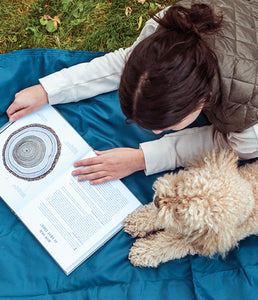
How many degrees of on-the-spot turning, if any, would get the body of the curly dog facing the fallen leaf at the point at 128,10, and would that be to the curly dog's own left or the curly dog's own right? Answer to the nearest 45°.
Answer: approximately 90° to the curly dog's own right

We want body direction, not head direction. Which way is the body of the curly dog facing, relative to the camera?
to the viewer's left
